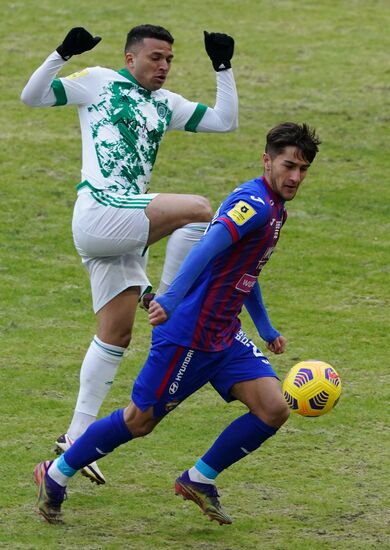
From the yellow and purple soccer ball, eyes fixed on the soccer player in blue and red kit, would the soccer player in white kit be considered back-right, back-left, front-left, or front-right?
front-right

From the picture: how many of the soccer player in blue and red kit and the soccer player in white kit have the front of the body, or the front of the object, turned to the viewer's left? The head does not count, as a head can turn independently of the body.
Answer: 0

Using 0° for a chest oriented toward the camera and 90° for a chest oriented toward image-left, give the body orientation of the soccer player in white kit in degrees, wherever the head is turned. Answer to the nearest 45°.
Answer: approximately 315°

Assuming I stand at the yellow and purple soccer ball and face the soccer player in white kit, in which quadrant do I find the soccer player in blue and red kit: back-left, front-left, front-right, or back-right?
front-left

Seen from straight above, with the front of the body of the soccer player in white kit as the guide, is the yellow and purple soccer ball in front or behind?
in front

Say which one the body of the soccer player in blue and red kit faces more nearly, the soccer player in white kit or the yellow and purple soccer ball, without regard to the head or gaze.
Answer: the yellow and purple soccer ball

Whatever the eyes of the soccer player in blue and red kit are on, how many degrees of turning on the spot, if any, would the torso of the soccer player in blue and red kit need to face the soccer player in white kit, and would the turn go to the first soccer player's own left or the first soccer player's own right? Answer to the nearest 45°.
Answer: approximately 180°

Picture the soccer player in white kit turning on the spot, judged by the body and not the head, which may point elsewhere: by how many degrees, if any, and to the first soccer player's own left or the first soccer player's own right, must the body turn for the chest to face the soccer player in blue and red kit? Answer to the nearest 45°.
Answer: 0° — they already face them

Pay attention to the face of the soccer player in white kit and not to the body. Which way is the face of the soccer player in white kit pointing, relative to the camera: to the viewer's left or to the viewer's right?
to the viewer's right

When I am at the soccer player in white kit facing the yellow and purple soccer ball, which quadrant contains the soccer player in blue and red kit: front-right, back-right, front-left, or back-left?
front-right

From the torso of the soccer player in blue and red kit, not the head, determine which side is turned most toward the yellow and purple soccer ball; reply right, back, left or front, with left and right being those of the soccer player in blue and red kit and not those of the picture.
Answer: front
